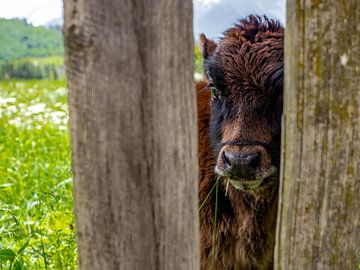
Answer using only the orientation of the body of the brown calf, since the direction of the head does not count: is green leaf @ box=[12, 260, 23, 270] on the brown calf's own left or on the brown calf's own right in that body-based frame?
on the brown calf's own right

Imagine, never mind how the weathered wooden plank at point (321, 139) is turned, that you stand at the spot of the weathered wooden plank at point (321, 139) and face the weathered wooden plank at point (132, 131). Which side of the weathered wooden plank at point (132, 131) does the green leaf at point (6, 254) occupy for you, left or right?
right

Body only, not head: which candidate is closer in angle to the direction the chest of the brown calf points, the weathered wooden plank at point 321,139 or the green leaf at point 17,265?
the weathered wooden plank

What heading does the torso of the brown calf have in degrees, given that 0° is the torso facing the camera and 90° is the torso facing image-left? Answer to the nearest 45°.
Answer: approximately 0°

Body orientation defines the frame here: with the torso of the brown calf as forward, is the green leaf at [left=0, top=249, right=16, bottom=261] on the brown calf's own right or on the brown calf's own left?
on the brown calf's own right

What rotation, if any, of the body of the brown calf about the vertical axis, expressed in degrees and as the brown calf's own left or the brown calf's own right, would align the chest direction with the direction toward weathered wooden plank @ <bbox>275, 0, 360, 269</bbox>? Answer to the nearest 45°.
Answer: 0° — it already faces it

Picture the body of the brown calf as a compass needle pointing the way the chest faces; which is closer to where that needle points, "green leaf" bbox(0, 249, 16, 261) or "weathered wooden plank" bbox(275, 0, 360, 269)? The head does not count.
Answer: the weathered wooden plank

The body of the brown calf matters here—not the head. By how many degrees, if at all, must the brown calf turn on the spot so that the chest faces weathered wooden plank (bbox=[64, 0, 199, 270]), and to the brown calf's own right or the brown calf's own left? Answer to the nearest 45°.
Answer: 0° — it already faces it
